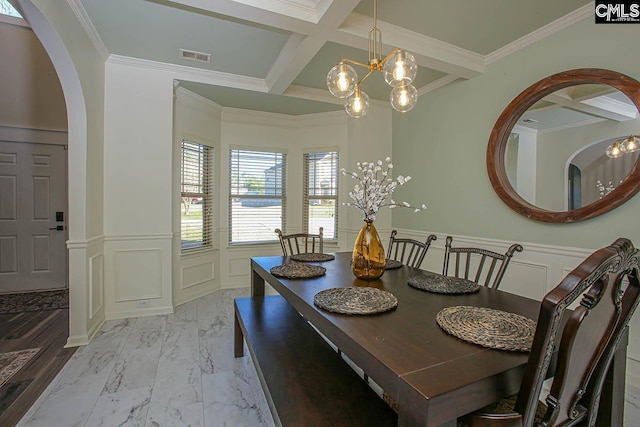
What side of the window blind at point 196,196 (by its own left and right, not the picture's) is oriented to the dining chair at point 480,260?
front

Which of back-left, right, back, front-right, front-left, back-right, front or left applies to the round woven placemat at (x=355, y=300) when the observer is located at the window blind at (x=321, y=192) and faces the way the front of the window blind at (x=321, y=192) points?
front-left

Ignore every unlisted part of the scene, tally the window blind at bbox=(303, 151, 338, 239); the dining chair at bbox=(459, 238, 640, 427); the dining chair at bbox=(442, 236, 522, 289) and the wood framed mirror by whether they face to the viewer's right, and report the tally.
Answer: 0

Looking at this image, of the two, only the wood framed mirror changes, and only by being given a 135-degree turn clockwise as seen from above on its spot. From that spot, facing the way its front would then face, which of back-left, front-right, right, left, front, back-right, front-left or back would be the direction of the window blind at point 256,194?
left

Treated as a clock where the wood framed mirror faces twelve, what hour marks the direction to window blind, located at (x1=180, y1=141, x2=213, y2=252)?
The window blind is roughly at 1 o'clock from the wood framed mirror.

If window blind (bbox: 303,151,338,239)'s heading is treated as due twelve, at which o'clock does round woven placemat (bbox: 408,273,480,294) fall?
The round woven placemat is roughly at 10 o'clock from the window blind.

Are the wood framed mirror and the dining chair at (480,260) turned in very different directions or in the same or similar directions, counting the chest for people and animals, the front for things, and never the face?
same or similar directions

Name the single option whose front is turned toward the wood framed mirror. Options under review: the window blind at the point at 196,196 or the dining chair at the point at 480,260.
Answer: the window blind

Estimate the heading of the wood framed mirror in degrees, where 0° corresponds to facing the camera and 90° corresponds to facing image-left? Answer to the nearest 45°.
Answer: approximately 45°

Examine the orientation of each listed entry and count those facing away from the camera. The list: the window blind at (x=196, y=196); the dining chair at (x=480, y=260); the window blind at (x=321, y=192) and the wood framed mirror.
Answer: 0

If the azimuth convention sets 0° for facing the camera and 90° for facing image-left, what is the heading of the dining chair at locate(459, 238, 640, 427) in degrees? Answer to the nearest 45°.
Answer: approximately 135°

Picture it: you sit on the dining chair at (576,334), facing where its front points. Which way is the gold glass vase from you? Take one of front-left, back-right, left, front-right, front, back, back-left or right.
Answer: front

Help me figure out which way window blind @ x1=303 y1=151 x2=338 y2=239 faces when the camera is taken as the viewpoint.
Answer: facing the viewer and to the left of the viewer

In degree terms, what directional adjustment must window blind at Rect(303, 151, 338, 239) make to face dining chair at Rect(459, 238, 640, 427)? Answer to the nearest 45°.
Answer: approximately 45° to its left

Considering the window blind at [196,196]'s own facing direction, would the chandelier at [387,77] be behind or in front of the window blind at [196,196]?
in front

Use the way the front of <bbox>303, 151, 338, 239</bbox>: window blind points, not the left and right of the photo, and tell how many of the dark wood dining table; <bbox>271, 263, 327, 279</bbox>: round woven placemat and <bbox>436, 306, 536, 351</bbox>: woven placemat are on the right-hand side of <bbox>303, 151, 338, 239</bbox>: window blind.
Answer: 0

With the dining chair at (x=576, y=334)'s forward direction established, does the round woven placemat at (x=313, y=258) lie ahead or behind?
ahead

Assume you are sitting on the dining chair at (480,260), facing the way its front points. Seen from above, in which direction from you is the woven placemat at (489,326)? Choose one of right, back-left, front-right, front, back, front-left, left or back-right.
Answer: front-left
